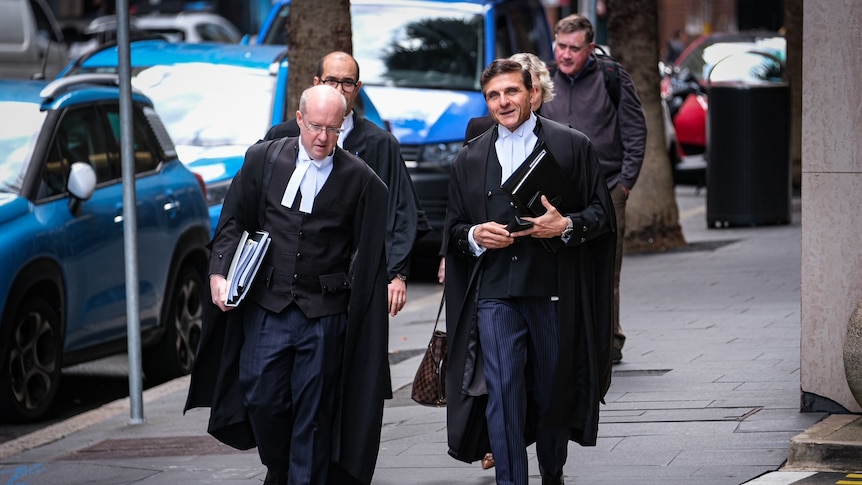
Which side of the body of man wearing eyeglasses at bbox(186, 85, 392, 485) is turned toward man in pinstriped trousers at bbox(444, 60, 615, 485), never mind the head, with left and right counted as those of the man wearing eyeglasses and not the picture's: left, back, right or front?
left

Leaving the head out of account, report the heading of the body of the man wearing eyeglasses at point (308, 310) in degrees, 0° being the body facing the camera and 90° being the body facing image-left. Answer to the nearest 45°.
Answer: approximately 0°

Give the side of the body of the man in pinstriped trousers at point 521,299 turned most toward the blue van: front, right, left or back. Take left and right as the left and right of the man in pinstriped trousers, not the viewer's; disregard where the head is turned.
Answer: back

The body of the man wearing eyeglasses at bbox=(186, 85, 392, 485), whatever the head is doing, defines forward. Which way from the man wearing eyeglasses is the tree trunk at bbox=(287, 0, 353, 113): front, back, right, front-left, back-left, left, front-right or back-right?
back

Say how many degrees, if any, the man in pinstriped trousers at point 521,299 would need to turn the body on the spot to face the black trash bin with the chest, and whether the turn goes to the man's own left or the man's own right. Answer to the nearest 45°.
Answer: approximately 180°

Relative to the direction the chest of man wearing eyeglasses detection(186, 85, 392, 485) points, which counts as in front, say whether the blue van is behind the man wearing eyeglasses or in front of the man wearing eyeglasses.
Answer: behind

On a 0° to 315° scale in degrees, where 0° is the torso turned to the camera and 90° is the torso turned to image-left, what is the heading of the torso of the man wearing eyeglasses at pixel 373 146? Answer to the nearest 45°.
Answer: approximately 0°

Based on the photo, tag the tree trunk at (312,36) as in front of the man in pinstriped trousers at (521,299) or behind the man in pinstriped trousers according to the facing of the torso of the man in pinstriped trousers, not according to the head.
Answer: behind

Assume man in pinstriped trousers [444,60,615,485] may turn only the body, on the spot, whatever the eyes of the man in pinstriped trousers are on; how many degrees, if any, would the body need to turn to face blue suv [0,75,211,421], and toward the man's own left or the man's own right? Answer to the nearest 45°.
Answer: approximately 135° to the man's own right

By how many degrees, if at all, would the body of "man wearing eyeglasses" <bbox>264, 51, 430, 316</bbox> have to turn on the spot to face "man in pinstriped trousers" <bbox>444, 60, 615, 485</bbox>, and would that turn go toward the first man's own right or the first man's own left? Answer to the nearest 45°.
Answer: approximately 45° to the first man's own left

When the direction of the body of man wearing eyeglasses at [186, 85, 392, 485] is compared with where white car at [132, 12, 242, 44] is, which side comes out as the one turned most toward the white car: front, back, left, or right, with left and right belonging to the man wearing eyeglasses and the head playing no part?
back

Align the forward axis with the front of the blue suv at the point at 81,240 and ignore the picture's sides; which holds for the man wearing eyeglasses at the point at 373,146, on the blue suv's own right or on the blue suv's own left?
on the blue suv's own left
